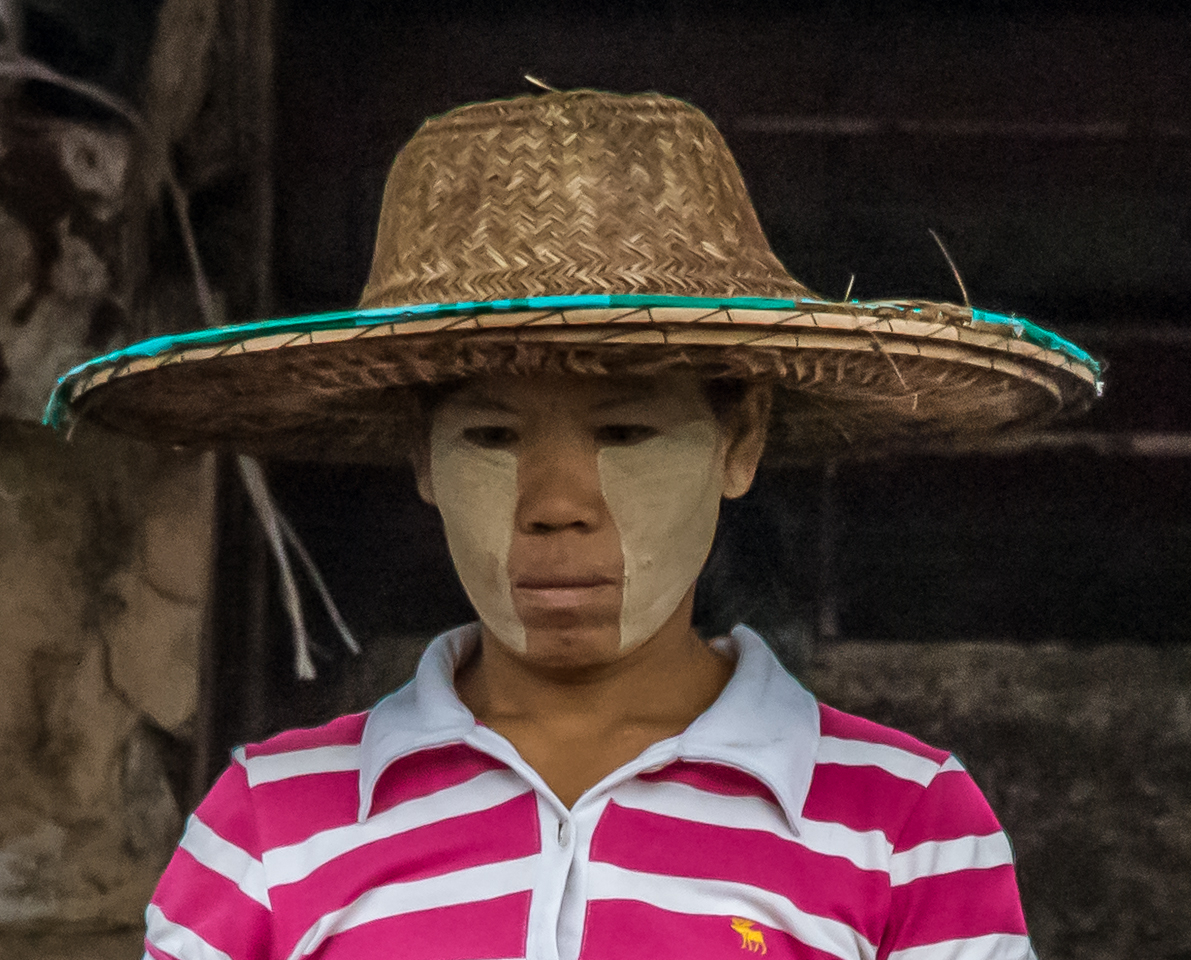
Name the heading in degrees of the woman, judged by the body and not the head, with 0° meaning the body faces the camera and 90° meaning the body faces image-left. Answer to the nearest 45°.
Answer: approximately 0°
